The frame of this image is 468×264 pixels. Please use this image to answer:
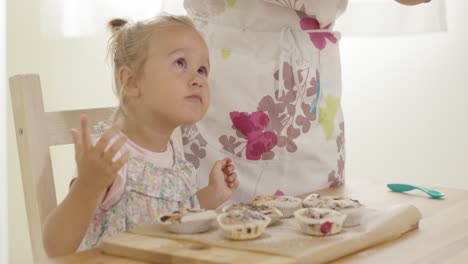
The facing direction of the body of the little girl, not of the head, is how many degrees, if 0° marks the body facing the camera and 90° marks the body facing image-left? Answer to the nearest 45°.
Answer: approximately 315°

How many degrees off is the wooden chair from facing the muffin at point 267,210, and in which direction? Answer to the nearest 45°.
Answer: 0° — it already faces it

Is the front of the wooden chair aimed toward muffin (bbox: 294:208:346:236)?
yes

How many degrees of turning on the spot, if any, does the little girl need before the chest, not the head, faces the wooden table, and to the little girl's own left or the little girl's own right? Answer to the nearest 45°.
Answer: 0° — they already face it

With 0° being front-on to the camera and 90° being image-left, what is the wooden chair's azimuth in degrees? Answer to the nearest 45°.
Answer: approximately 315°
